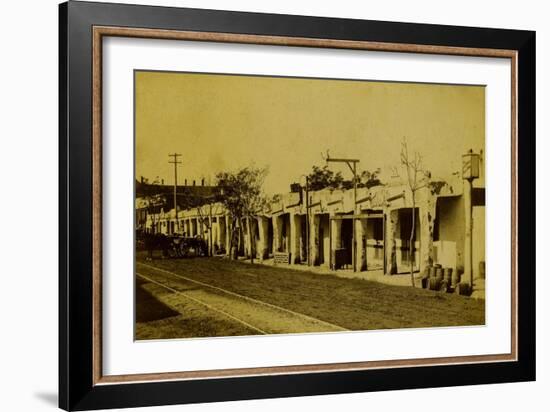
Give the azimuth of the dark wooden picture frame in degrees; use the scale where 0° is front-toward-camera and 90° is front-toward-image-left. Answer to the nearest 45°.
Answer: approximately 315°
